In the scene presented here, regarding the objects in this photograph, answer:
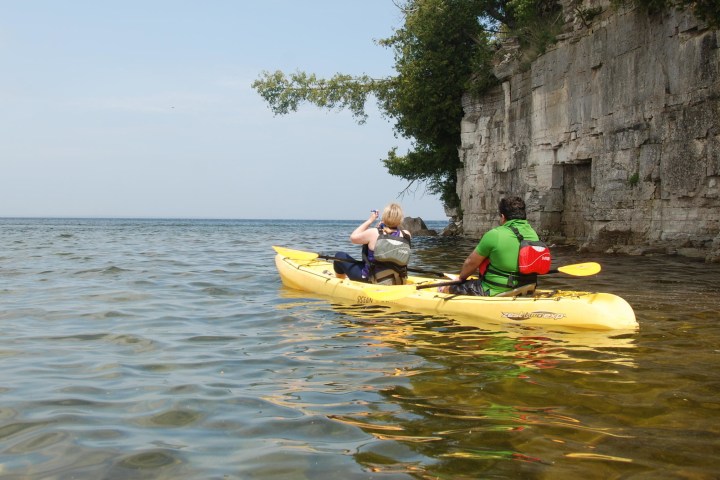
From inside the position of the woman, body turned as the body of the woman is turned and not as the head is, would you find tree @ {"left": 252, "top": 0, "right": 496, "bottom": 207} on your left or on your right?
on your right

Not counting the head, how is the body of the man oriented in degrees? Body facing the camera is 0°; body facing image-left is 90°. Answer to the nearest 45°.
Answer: approximately 135°

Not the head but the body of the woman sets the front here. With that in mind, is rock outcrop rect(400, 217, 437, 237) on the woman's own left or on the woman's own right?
on the woman's own right

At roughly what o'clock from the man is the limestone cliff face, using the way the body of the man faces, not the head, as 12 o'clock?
The limestone cliff face is roughly at 2 o'clock from the man.

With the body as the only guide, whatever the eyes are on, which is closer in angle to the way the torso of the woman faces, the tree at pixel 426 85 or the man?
the tree

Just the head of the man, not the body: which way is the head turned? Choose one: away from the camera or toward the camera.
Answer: away from the camera

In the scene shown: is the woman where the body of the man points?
yes

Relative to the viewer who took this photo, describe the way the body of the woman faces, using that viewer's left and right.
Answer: facing away from the viewer and to the left of the viewer

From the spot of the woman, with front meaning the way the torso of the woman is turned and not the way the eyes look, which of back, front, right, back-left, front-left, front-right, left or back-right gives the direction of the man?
back

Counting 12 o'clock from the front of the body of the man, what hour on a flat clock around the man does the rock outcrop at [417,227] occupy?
The rock outcrop is roughly at 1 o'clock from the man.

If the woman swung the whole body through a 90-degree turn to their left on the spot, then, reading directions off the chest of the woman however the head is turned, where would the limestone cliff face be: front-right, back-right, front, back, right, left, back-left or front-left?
back

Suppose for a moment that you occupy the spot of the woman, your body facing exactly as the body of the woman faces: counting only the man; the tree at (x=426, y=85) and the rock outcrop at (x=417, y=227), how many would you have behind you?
1

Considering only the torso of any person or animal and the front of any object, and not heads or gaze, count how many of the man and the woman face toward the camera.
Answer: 0
